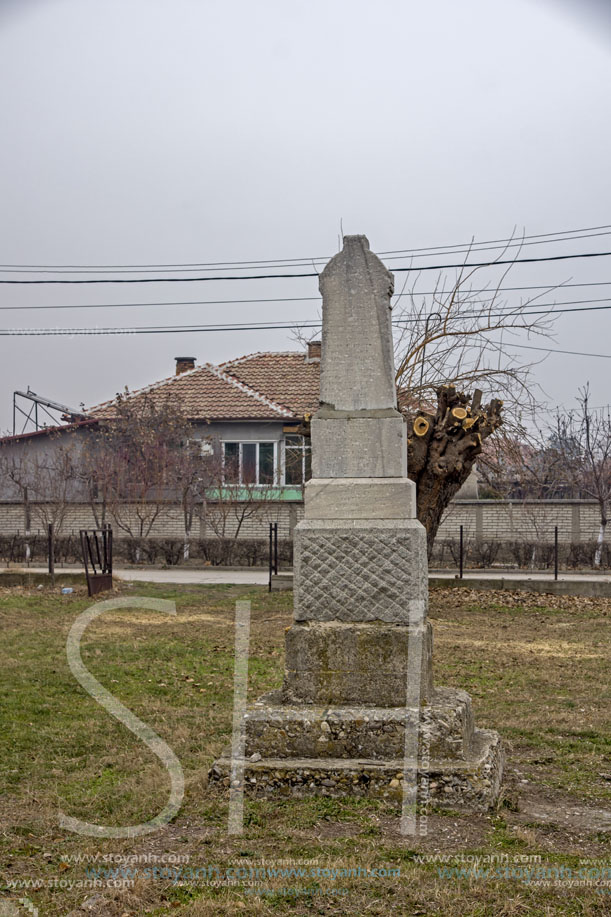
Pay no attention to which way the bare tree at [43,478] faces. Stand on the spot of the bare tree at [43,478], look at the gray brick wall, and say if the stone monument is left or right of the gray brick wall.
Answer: right

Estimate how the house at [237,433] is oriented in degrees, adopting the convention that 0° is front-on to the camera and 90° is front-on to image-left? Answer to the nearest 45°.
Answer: approximately 0°

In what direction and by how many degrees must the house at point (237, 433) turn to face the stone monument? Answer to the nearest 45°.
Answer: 0° — it already faces it
